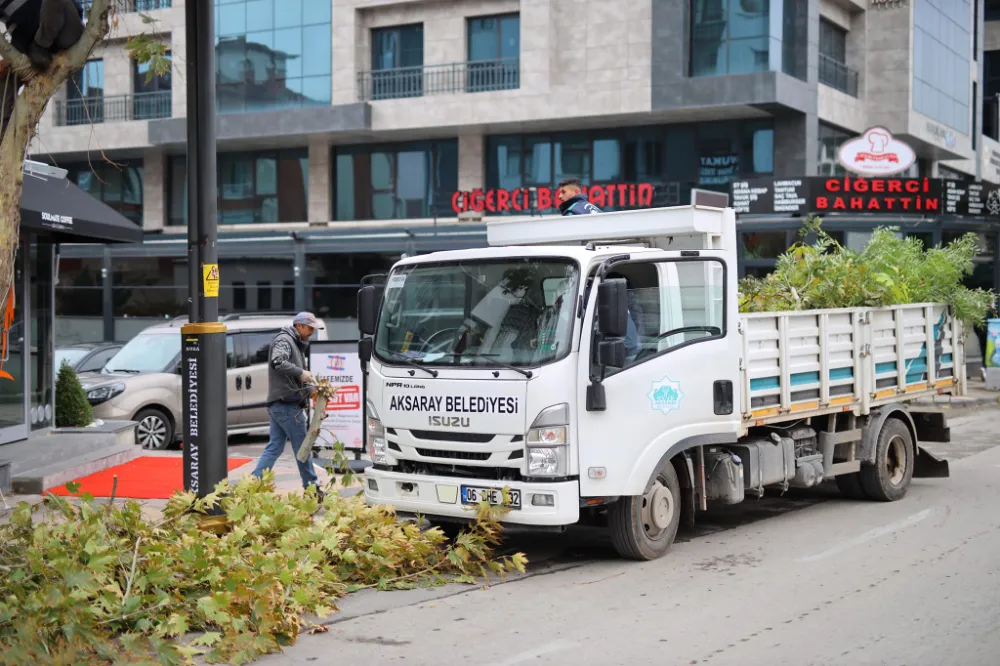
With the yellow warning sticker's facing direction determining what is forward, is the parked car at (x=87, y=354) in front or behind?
behind

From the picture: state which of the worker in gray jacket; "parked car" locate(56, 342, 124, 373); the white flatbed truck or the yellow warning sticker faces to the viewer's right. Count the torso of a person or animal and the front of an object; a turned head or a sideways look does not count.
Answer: the worker in gray jacket

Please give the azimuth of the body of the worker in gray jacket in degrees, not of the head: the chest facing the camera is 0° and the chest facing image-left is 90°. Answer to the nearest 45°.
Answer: approximately 270°

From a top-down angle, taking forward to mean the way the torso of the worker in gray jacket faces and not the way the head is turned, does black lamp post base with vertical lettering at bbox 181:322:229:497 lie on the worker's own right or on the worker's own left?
on the worker's own right

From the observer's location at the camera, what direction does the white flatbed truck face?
facing the viewer and to the left of the viewer

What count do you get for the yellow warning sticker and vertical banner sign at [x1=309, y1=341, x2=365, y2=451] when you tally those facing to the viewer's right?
0

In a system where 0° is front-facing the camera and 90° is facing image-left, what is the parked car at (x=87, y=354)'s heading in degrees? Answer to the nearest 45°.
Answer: approximately 45°

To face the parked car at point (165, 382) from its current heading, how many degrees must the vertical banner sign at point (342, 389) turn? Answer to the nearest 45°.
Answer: approximately 135° to its right

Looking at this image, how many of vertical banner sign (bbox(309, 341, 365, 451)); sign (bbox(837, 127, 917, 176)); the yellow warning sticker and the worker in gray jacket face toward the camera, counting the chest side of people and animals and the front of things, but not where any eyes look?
3

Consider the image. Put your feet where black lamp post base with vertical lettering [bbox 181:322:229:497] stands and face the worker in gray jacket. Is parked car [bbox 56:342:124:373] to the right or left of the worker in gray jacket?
left
